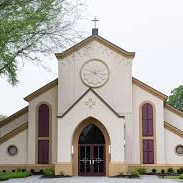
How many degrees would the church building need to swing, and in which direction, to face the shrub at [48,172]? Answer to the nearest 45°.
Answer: approximately 45° to its right

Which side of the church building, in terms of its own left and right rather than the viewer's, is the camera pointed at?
front
